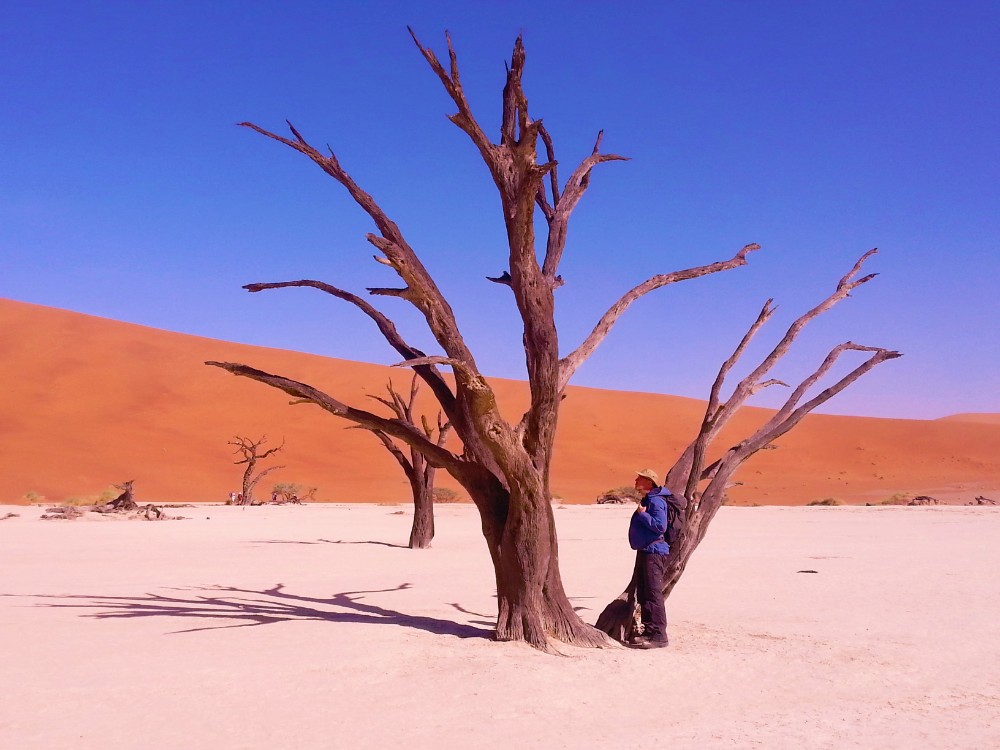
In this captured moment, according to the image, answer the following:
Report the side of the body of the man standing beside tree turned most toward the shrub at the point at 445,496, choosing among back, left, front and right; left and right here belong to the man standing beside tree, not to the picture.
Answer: right

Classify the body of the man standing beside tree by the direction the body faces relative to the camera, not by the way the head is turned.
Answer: to the viewer's left

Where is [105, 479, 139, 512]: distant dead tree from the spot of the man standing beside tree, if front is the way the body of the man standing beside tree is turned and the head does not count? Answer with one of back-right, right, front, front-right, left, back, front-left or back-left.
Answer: front-right

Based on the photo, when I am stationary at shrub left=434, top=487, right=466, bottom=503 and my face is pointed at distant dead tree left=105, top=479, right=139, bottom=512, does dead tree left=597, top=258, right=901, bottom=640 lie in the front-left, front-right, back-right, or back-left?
front-left
